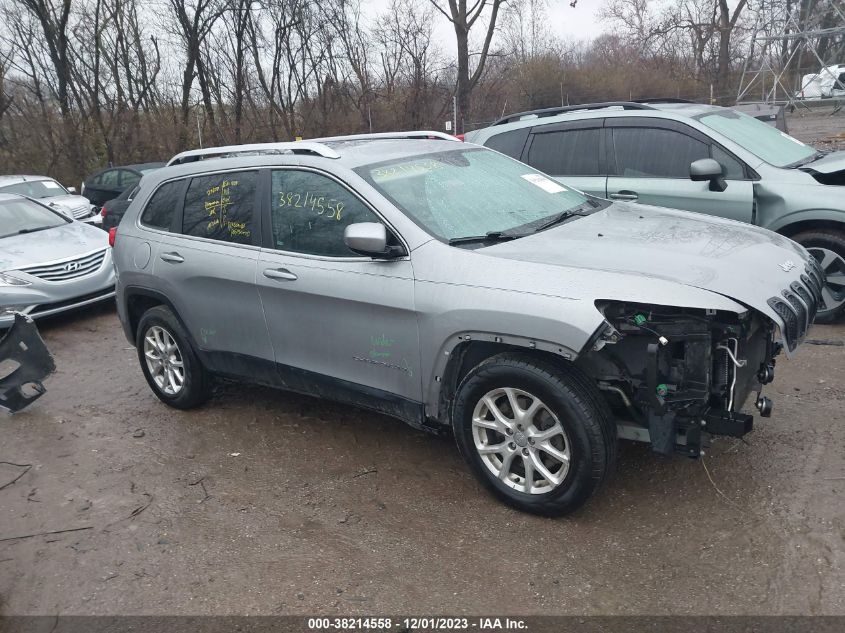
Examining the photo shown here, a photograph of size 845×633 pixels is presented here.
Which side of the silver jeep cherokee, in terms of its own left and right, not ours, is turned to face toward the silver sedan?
back

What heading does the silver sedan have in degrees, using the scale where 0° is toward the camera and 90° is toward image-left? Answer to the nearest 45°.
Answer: approximately 315°

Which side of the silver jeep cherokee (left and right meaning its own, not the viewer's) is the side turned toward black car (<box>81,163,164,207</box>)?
back

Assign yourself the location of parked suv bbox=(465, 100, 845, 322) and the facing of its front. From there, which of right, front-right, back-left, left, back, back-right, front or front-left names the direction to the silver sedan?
back-right

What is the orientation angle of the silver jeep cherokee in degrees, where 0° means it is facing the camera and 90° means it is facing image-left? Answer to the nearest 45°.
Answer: approximately 315°

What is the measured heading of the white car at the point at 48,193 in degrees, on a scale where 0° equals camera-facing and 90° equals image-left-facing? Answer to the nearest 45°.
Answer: approximately 315°

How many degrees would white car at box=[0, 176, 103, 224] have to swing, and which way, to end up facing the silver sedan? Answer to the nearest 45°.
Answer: approximately 45° to its right

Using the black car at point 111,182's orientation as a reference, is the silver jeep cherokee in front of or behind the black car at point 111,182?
in front

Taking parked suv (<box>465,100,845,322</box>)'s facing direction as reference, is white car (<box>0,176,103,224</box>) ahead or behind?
behind
